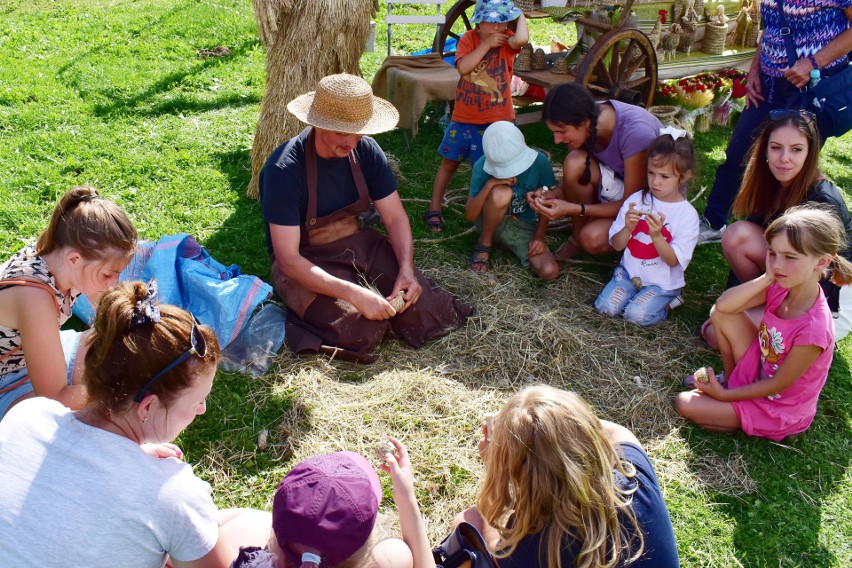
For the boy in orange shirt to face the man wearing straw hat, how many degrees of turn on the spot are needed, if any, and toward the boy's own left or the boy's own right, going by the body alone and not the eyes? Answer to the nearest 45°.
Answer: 0° — they already face them

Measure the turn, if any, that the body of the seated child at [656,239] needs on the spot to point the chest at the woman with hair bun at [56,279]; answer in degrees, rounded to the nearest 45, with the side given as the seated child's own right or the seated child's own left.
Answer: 0° — they already face them

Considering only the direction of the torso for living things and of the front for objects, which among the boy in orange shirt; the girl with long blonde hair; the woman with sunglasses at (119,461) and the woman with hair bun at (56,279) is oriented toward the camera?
the boy in orange shirt

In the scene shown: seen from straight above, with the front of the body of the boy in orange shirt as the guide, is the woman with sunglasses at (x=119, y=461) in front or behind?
in front

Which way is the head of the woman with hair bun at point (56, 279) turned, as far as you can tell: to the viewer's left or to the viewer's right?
to the viewer's right

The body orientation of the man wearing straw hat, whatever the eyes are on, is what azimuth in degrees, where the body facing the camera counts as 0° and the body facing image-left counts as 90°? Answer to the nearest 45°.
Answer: approximately 315°

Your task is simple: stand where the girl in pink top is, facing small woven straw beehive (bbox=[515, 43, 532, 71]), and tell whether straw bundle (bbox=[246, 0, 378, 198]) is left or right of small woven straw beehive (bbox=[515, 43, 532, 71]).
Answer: left

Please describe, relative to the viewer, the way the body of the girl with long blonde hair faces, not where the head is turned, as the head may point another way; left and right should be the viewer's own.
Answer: facing away from the viewer and to the left of the viewer

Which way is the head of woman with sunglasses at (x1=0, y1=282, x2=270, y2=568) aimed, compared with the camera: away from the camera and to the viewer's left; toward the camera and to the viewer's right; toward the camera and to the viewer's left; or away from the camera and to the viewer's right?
away from the camera and to the viewer's right

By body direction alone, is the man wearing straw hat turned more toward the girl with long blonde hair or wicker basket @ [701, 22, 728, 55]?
the girl with long blonde hair

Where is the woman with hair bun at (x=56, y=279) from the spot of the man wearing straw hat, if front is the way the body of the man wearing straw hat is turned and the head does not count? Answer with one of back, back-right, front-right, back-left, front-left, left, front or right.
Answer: right

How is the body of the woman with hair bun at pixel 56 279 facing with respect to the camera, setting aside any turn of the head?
to the viewer's right

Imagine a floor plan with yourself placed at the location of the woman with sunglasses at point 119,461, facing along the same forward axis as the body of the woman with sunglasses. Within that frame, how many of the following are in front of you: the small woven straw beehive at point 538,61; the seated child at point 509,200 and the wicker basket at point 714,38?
3

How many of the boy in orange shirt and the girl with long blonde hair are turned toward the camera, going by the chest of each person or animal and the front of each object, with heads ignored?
1

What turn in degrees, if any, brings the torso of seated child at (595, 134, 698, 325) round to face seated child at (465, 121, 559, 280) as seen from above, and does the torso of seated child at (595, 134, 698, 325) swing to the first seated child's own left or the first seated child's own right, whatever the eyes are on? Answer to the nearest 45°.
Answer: approximately 45° to the first seated child's own right
